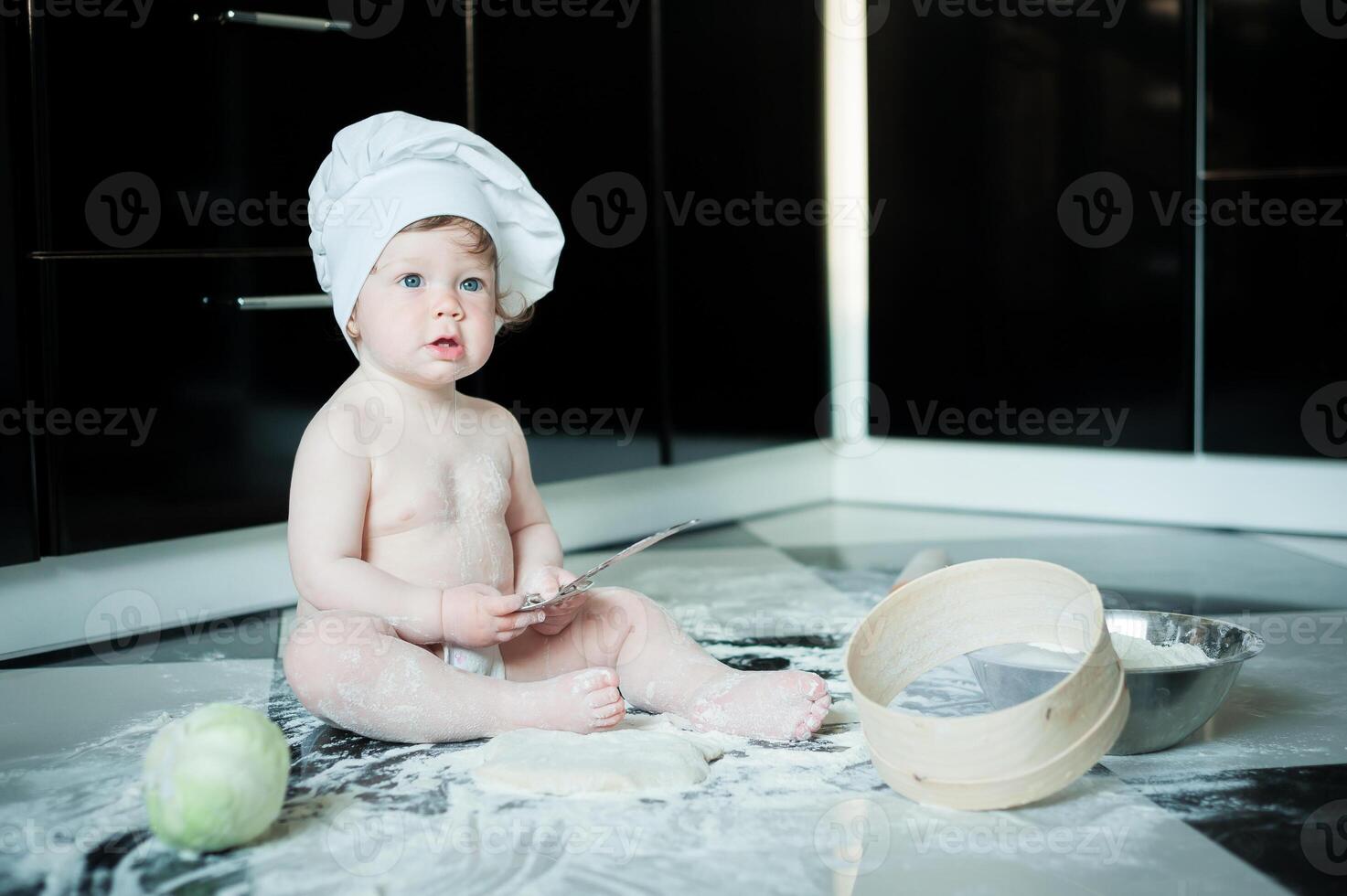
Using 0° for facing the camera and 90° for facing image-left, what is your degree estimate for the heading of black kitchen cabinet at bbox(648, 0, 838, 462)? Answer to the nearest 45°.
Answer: approximately 315°

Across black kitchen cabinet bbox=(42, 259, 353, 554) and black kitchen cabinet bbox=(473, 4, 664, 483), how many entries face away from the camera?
0

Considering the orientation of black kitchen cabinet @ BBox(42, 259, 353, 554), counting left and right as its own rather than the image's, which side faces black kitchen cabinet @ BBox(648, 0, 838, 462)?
left

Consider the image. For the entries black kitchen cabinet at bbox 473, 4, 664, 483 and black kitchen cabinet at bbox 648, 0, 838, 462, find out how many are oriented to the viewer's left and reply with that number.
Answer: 0

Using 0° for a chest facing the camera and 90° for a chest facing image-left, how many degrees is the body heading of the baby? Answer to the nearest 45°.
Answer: approximately 315°

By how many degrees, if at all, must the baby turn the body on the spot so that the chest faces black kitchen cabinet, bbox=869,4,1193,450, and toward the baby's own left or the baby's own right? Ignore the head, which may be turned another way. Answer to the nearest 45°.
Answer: approximately 90° to the baby's own left

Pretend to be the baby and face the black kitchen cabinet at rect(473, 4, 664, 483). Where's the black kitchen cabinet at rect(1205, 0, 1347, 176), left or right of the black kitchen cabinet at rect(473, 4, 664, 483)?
right

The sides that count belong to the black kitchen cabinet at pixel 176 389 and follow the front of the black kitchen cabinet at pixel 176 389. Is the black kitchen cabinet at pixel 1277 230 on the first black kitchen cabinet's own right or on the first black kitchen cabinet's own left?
on the first black kitchen cabinet's own left

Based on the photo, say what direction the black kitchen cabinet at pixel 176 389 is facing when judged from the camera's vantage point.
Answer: facing the viewer and to the right of the viewer

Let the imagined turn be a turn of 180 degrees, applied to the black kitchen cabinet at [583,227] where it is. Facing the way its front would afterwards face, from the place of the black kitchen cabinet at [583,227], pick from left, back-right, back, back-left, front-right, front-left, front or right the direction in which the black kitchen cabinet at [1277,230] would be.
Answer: back-right

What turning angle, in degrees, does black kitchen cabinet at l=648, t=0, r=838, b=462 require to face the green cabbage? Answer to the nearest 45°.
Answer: approximately 45° to its right

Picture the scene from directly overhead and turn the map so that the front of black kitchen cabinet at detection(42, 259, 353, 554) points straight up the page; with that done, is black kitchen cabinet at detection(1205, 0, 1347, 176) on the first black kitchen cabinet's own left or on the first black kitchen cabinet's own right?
on the first black kitchen cabinet's own left
